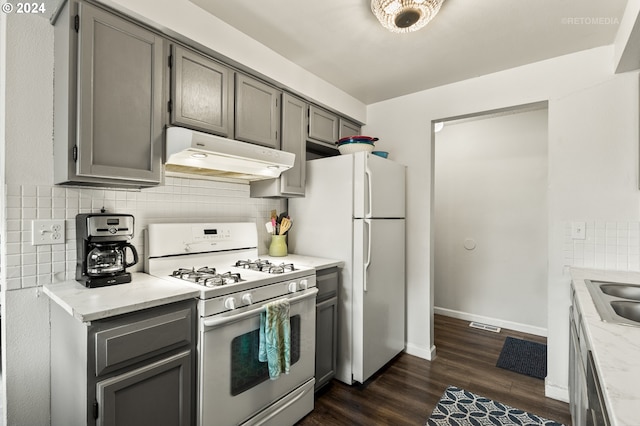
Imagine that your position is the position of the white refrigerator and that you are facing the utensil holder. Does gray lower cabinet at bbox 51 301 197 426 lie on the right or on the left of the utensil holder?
left

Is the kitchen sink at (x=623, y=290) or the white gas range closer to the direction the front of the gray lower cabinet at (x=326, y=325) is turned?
the kitchen sink

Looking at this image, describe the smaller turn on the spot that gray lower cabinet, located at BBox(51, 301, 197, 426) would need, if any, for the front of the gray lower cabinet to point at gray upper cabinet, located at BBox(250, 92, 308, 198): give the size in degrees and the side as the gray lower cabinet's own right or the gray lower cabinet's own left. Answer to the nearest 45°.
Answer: approximately 90° to the gray lower cabinet's own left

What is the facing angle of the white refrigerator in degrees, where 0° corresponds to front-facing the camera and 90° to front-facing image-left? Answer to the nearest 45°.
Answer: approximately 315°

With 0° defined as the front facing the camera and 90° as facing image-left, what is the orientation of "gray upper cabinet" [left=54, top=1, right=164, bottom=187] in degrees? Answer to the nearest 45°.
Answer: approximately 315°

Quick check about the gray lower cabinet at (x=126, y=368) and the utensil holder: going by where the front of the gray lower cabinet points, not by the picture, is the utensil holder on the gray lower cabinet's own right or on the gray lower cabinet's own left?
on the gray lower cabinet's own left

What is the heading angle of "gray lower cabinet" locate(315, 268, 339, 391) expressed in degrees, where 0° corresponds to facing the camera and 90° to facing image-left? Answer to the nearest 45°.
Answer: approximately 315°
